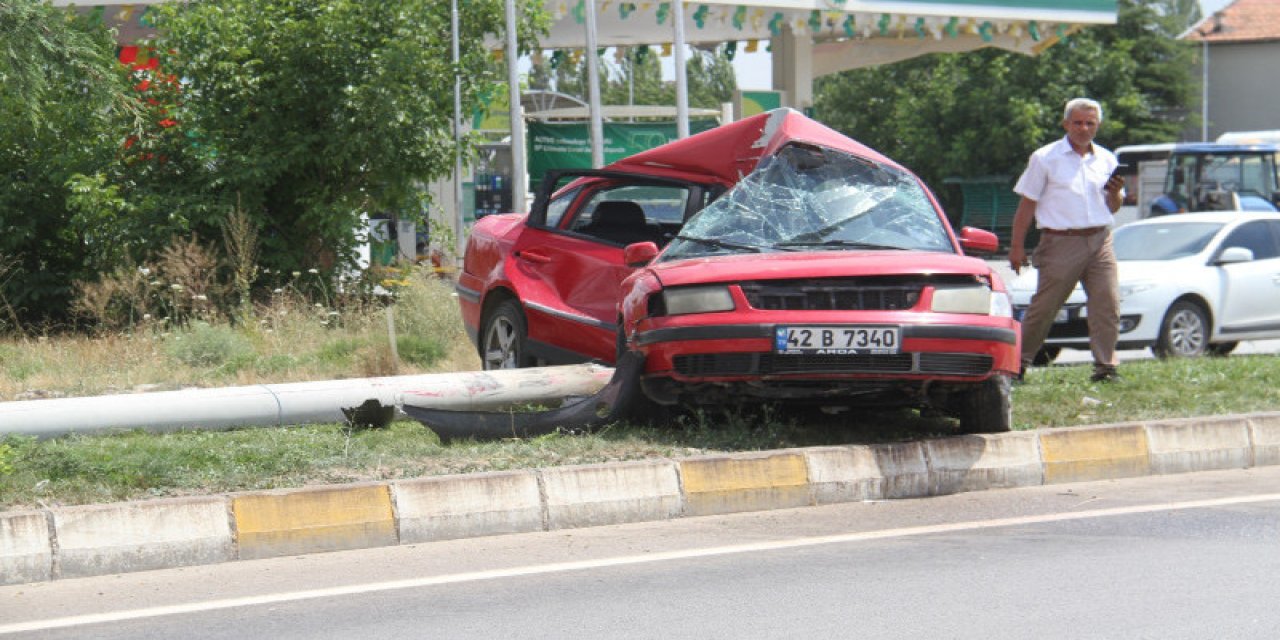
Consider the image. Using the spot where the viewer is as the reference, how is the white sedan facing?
facing the viewer and to the left of the viewer

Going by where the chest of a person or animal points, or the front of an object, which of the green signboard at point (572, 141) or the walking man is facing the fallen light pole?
the green signboard

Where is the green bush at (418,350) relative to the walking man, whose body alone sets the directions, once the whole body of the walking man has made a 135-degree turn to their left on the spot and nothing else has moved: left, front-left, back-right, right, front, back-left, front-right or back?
left

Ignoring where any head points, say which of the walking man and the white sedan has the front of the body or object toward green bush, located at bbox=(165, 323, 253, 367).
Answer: the white sedan

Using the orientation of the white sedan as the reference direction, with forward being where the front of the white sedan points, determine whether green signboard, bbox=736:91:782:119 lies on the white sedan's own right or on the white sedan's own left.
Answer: on the white sedan's own right

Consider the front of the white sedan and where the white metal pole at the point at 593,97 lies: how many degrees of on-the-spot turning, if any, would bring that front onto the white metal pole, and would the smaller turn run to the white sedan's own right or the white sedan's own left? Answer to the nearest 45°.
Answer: approximately 45° to the white sedan's own right

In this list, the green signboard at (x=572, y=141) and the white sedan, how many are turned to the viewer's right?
0

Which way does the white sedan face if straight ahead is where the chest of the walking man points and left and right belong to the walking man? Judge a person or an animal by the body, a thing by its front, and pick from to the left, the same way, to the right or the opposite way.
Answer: to the right

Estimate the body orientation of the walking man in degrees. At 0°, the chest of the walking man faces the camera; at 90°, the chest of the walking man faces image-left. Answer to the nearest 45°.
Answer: approximately 315°

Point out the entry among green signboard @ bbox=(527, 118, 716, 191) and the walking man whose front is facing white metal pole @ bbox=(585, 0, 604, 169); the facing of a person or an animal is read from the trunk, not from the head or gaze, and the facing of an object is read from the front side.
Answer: the green signboard

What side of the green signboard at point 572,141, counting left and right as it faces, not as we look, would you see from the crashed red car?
front

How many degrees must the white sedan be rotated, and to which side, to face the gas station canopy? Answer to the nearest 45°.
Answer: approximately 90° to its right
